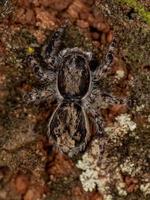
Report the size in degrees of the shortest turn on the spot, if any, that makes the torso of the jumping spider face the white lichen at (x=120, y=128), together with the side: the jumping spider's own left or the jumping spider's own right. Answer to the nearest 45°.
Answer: approximately 90° to the jumping spider's own right

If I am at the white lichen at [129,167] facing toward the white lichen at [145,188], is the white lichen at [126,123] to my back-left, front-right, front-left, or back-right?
back-left

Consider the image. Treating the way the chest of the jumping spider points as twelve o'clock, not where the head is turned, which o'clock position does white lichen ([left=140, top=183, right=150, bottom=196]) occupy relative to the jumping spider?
The white lichen is roughly at 4 o'clock from the jumping spider.

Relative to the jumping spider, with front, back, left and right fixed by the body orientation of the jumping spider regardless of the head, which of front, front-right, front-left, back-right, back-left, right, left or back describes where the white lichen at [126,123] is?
right

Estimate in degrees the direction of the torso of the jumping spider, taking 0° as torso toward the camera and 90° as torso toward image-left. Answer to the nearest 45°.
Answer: approximately 180°

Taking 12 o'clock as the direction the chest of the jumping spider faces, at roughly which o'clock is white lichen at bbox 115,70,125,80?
The white lichen is roughly at 2 o'clock from the jumping spider.

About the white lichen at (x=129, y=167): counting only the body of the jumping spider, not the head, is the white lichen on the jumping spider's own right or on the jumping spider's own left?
on the jumping spider's own right
